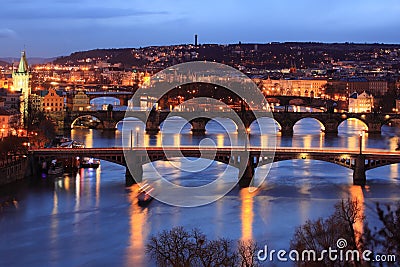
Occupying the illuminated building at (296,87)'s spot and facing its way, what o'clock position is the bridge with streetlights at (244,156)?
The bridge with streetlights is roughly at 12 o'clock from the illuminated building.

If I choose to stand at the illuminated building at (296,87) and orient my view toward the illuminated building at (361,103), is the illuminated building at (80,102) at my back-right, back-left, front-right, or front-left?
front-right

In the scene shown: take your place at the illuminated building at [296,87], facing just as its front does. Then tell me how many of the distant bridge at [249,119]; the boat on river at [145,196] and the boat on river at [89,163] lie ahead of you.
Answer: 3

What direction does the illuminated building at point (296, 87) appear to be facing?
toward the camera

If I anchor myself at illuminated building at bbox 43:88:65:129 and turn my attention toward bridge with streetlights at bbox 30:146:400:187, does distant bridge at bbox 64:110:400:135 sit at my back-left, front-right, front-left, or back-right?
front-left

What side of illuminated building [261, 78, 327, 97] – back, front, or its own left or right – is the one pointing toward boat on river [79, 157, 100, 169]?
front

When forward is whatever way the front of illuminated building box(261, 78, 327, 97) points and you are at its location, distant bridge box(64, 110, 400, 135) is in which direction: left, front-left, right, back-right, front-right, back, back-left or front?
front

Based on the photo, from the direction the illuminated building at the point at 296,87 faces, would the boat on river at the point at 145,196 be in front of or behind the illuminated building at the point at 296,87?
in front
